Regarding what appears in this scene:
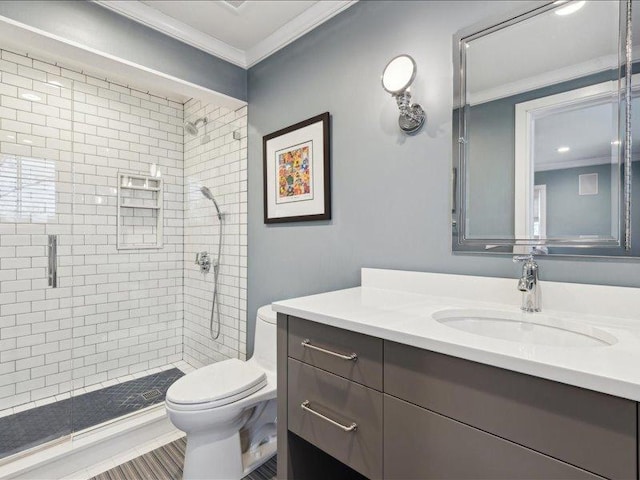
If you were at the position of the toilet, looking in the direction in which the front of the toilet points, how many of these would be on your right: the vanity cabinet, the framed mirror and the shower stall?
1

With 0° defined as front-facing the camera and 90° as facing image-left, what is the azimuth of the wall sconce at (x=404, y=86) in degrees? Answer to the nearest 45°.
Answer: approximately 45°

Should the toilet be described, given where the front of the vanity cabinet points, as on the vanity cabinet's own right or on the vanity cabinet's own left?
on the vanity cabinet's own right

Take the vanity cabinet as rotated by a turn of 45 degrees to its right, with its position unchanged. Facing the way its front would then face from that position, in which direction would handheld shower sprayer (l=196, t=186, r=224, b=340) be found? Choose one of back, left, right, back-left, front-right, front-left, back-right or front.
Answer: front-right

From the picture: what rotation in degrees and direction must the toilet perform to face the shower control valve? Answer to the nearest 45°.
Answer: approximately 135° to its right

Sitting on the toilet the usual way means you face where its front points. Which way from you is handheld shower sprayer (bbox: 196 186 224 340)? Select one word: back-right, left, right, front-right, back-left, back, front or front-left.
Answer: back-right

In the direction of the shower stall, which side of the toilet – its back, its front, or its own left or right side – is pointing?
right

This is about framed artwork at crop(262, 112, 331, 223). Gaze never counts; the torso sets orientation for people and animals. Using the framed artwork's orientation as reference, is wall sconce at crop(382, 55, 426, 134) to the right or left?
on its left

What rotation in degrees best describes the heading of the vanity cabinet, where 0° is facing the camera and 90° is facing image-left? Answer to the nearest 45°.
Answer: approximately 45°

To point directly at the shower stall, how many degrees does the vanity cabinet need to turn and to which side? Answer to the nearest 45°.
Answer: approximately 45° to its right

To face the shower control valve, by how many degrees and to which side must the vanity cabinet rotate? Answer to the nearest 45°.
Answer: approximately 90° to its right

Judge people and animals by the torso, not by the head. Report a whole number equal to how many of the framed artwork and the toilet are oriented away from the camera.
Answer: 0
